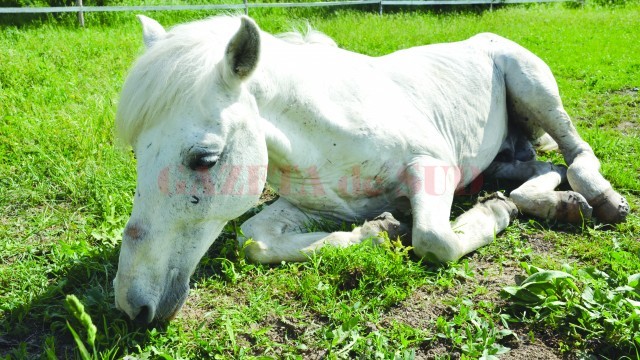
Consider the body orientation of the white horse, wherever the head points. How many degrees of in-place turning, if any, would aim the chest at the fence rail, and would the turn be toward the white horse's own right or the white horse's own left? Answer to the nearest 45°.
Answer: approximately 135° to the white horse's own right

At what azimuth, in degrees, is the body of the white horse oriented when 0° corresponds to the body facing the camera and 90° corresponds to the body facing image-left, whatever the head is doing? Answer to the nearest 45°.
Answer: approximately 45°
